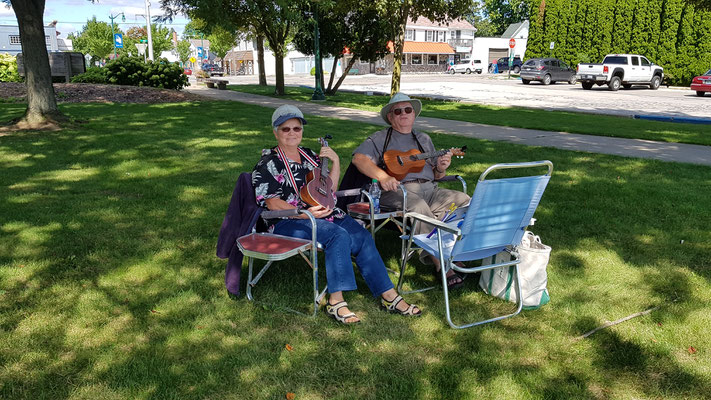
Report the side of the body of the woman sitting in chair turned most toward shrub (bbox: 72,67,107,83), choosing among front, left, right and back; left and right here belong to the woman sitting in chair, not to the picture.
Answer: back

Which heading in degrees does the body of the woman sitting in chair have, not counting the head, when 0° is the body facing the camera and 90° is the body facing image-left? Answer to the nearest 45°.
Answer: approximately 315°

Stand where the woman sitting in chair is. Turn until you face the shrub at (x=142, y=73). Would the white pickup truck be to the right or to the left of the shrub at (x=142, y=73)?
right

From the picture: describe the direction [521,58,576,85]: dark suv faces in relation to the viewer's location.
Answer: facing away from the viewer and to the right of the viewer

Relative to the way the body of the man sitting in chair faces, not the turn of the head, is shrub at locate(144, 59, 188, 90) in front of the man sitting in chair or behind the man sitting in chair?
behind

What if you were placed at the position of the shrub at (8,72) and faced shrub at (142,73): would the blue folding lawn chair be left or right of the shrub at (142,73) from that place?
right

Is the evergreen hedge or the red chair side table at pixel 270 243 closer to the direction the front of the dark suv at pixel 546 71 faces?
the evergreen hedge
